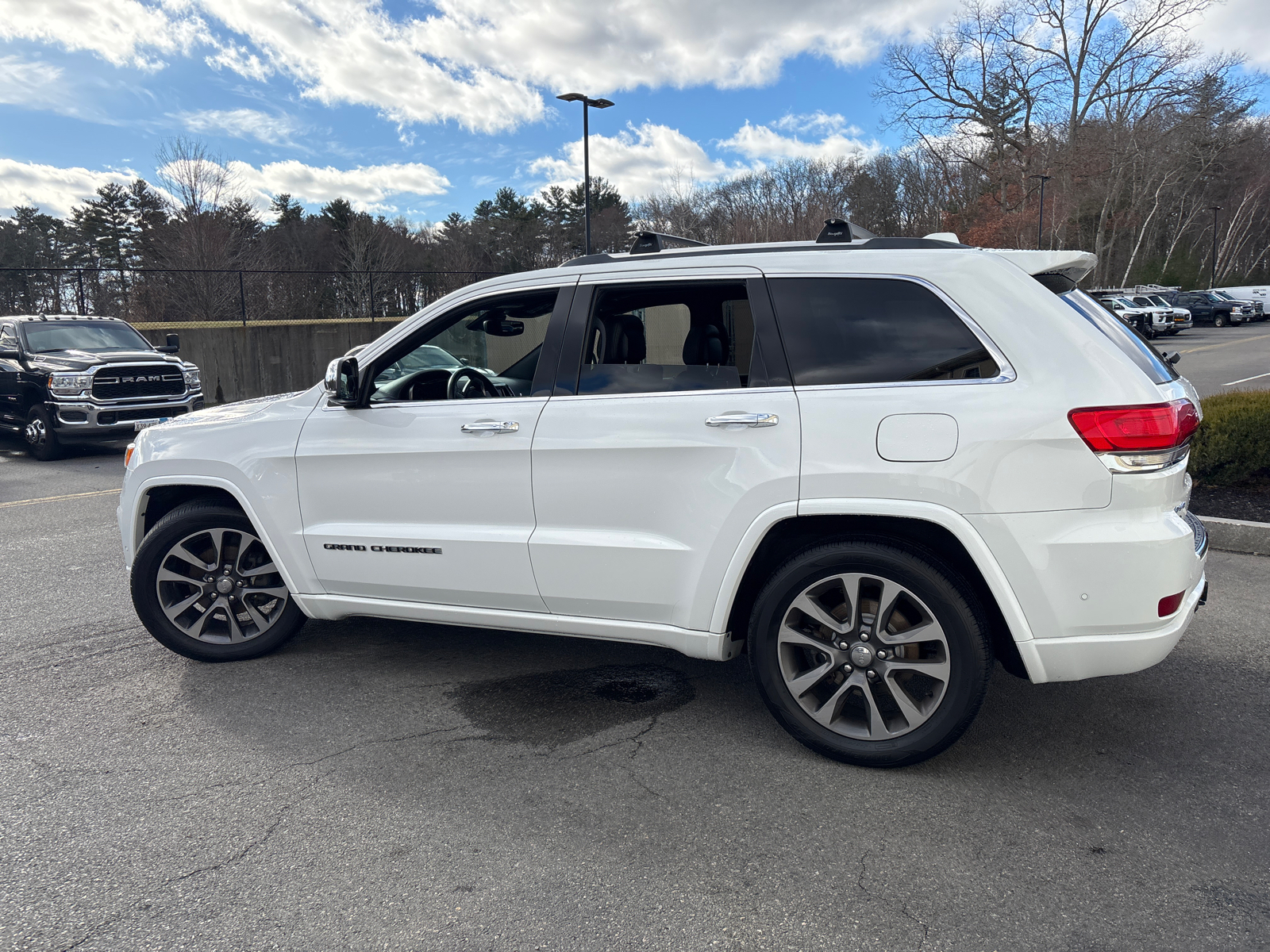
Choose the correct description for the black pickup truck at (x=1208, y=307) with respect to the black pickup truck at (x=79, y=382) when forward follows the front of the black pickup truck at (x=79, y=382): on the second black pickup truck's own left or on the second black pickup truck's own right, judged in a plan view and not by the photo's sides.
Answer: on the second black pickup truck's own left

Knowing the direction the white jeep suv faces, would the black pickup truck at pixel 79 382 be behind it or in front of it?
in front

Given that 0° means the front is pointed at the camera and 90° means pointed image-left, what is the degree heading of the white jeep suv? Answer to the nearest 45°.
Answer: approximately 135°

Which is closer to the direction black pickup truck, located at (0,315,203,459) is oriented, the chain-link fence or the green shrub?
the green shrub

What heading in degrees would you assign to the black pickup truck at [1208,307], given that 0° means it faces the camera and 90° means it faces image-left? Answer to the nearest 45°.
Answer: approximately 315°

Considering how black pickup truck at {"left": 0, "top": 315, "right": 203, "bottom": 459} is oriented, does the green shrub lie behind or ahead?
ahead

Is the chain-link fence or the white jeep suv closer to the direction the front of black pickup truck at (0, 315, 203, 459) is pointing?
the white jeep suv

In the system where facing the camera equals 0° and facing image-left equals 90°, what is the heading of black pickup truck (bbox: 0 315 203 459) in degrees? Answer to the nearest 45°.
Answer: approximately 315°
